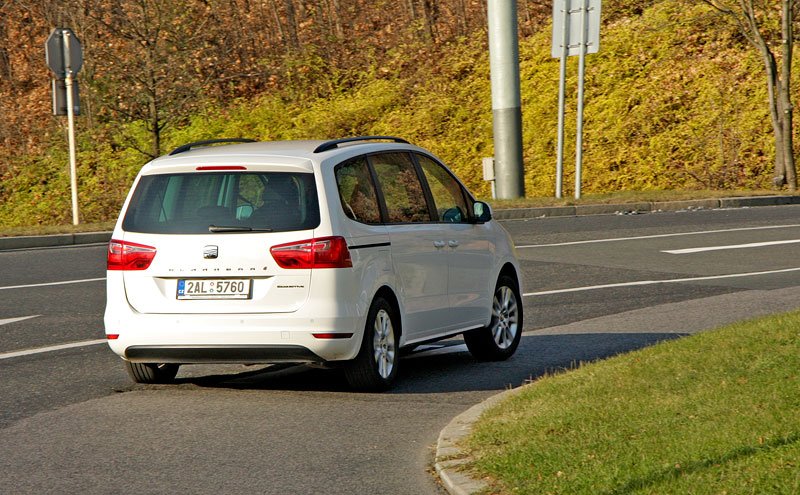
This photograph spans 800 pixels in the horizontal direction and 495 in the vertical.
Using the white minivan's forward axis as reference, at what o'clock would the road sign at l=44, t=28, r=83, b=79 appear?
The road sign is roughly at 10 o'clock from the white minivan.

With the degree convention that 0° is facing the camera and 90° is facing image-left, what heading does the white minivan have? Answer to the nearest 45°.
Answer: approximately 225°

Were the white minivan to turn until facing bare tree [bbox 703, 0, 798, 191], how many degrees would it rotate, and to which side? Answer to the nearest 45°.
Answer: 0° — it already faces it

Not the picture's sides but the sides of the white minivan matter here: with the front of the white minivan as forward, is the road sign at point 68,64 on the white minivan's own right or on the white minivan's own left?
on the white minivan's own left

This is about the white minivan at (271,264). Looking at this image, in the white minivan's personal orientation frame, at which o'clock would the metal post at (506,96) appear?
The metal post is roughly at 11 o'clock from the white minivan.

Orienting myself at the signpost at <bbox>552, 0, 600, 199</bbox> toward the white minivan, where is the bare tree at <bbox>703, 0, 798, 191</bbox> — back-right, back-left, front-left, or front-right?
back-left

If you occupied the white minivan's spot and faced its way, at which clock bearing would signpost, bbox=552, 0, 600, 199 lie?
The signpost is roughly at 11 o'clock from the white minivan.
